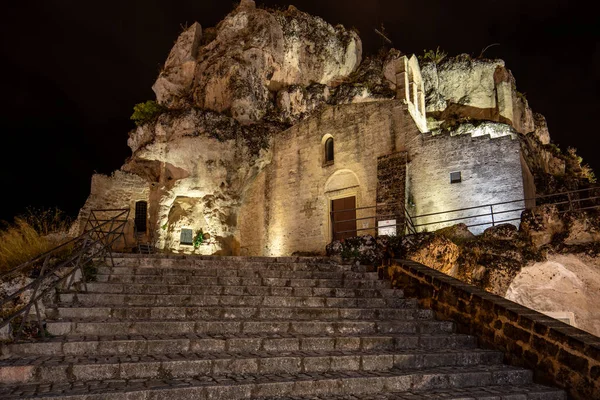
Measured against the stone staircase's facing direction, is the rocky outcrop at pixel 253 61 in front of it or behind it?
behind

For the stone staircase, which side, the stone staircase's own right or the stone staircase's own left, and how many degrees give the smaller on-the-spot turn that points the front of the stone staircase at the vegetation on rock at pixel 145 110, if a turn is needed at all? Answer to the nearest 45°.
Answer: approximately 180°

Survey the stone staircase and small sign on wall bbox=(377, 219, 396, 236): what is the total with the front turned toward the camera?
2

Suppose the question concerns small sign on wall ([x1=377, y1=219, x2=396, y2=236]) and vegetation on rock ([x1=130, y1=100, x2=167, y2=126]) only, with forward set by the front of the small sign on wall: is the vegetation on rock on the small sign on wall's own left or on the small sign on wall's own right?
on the small sign on wall's own right

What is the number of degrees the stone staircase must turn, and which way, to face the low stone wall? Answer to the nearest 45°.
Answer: approximately 90° to its left

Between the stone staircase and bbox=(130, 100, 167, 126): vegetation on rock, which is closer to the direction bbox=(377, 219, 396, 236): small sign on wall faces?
the stone staircase

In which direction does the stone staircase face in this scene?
toward the camera

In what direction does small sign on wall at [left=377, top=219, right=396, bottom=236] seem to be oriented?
toward the camera

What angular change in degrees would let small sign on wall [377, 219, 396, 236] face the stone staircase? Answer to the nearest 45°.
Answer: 0° — it already faces it

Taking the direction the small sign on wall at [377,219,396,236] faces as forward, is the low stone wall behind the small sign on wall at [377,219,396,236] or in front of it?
in front

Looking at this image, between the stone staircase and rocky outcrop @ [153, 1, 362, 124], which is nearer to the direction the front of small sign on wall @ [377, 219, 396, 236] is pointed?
the stone staircase
